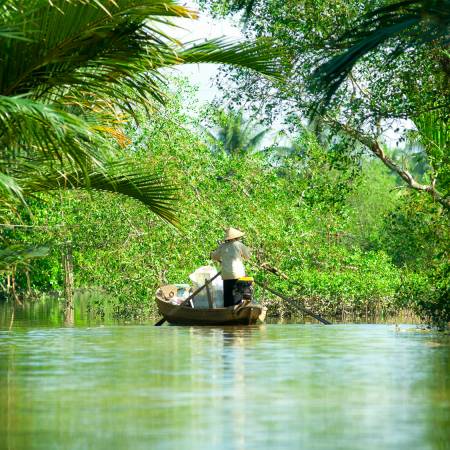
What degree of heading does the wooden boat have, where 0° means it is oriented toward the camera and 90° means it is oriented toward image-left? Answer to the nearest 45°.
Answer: approximately 135°

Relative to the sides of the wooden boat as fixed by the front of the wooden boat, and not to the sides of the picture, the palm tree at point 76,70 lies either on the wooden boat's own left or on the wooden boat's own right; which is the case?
on the wooden boat's own left
